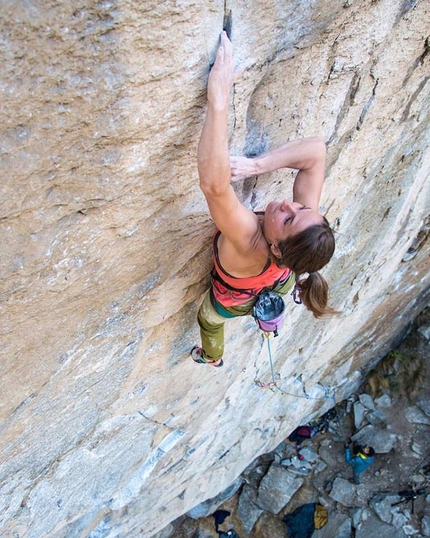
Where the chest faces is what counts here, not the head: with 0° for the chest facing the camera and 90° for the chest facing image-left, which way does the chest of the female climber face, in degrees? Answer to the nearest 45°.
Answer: approximately 135°
